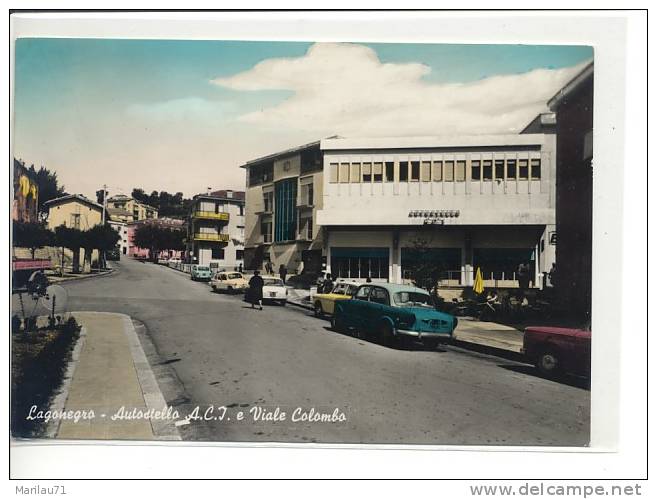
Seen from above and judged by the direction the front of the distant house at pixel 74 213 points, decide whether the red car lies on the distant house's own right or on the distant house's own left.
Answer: on the distant house's own left

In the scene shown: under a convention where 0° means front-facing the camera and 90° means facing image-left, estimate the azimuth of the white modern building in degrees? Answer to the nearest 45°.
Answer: approximately 0°

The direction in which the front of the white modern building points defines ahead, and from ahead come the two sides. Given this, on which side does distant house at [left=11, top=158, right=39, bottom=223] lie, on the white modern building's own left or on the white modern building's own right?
on the white modern building's own right

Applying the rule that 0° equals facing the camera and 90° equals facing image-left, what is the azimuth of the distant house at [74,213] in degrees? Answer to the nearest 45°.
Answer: approximately 0°
